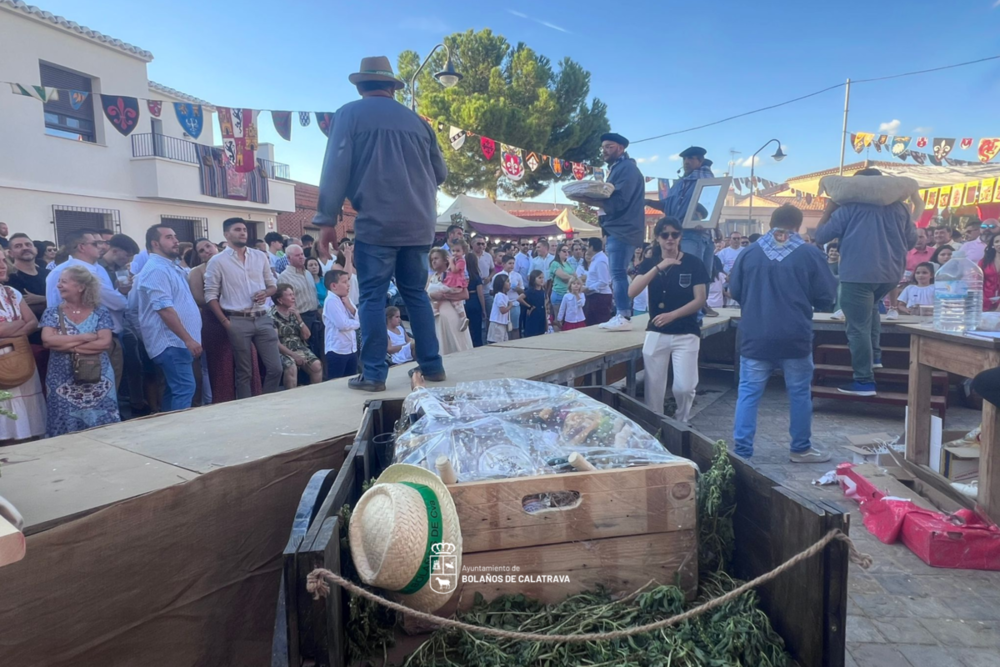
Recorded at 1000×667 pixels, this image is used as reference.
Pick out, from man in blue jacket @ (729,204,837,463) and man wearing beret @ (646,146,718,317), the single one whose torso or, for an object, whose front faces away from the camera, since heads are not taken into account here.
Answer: the man in blue jacket

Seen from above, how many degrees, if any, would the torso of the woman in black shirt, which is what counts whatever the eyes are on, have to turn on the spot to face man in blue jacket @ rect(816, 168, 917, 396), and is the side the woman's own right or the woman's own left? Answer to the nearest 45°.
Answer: approximately 135° to the woman's own left

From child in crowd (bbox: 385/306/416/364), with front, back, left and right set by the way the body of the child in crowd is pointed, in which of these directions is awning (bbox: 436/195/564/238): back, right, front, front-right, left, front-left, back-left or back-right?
back-left

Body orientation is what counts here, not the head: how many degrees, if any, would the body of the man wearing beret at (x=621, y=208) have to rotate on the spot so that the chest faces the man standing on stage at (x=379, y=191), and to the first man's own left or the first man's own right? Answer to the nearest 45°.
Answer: approximately 45° to the first man's own left

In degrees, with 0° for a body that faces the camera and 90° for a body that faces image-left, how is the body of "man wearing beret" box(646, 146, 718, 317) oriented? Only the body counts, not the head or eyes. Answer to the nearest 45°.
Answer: approximately 45°

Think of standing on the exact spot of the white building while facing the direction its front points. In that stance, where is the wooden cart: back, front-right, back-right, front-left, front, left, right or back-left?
front-right

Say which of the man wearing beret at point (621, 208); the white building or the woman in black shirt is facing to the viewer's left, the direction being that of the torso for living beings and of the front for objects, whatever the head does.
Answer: the man wearing beret

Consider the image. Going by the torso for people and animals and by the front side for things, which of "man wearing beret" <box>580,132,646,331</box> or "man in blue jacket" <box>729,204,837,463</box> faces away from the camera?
the man in blue jacket

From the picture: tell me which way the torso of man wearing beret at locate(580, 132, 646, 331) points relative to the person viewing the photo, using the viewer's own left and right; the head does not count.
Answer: facing to the left of the viewer

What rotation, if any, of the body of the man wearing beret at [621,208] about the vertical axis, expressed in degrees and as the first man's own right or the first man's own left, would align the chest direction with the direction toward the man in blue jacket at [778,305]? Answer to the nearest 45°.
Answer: approximately 135° to the first man's own left

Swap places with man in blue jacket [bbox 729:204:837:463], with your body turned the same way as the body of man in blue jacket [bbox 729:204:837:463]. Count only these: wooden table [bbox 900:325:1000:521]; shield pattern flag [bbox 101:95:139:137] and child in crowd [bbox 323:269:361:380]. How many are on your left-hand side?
2

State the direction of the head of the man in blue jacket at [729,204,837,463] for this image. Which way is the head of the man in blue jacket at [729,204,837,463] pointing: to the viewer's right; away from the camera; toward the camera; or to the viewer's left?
away from the camera

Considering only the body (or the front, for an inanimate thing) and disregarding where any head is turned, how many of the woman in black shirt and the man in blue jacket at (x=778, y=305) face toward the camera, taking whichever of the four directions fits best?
1

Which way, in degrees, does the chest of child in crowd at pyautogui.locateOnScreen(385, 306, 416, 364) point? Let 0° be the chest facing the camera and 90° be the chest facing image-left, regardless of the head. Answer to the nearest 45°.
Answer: approximately 315°

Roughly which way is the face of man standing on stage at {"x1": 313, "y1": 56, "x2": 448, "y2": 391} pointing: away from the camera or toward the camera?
away from the camera

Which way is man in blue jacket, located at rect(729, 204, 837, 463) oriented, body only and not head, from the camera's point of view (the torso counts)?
away from the camera

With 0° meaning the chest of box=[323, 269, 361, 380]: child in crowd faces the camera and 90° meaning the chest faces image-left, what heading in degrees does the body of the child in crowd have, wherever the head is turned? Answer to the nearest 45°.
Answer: approximately 315°

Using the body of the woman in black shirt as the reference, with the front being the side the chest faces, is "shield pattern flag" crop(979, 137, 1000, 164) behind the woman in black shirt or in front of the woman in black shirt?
behind
